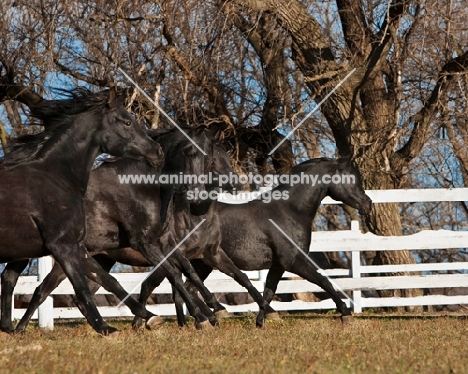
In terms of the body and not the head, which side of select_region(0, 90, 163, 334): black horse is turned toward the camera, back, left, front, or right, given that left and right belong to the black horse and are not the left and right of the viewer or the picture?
right

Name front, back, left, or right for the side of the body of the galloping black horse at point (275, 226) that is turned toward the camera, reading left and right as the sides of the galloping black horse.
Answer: right

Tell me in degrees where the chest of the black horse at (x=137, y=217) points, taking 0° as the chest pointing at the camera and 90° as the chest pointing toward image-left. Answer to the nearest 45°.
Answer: approximately 270°

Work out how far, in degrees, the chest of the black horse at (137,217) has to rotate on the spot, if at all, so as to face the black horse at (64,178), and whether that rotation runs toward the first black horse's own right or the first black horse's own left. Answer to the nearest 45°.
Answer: approximately 135° to the first black horse's own right

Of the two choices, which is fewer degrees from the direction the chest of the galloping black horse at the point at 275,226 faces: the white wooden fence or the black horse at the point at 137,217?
the white wooden fence

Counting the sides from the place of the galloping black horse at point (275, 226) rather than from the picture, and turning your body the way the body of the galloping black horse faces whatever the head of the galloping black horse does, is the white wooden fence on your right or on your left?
on your left

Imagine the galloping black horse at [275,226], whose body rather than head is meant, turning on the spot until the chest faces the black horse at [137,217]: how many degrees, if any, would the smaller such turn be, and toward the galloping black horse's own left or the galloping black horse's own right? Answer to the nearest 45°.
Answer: approximately 135° to the galloping black horse's own right

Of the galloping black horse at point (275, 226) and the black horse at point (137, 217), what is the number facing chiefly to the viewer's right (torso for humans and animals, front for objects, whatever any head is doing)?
2
